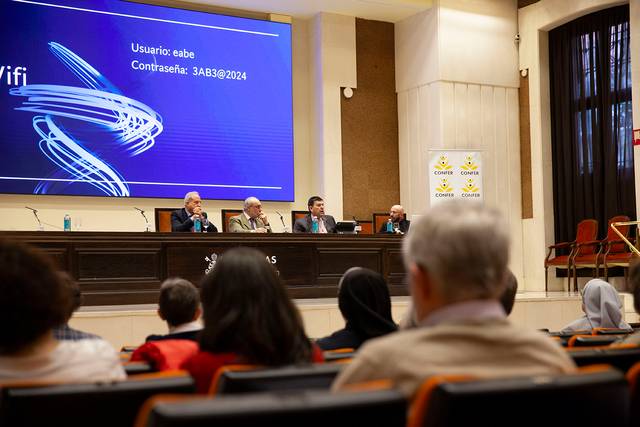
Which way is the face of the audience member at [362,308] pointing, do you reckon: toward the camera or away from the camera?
away from the camera

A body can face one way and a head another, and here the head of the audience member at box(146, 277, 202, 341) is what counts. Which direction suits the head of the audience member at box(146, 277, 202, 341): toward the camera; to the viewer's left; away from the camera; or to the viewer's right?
away from the camera

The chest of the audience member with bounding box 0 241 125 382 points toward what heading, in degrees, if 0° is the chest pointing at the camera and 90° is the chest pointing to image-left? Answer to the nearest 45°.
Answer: approximately 180°

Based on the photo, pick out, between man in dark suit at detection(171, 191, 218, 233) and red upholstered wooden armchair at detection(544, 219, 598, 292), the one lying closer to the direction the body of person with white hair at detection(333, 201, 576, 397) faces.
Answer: the man in dark suit

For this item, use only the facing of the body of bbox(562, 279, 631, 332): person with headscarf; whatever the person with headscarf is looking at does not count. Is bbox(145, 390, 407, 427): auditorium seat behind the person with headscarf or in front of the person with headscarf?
behind

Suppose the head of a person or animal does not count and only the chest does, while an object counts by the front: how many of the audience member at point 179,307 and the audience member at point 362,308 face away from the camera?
2

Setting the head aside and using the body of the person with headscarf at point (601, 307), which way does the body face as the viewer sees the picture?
away from the camera

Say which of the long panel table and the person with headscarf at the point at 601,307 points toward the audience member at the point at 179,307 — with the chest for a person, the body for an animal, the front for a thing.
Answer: the long panel table

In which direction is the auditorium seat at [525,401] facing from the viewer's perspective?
away from the camera

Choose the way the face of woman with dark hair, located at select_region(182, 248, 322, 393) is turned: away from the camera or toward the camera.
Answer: away from the camera

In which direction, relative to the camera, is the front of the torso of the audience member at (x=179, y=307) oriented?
away from the camera

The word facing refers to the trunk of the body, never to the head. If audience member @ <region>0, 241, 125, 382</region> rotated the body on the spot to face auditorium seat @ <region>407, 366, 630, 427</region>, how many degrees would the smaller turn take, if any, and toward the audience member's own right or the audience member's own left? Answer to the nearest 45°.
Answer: approximately 135° to the audience member's own right
